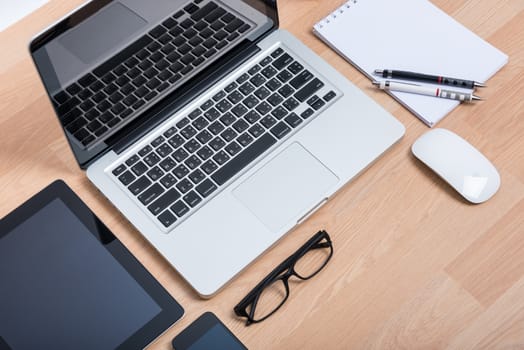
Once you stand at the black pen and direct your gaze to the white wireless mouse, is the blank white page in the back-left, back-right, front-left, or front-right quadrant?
back-right

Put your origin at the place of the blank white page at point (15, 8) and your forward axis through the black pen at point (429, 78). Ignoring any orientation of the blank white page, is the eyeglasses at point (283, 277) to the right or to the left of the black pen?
right

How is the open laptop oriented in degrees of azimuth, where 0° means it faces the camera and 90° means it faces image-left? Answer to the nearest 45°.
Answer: approximately 315°

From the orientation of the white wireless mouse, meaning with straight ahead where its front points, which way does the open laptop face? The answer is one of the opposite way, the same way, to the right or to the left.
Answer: the opposite way
